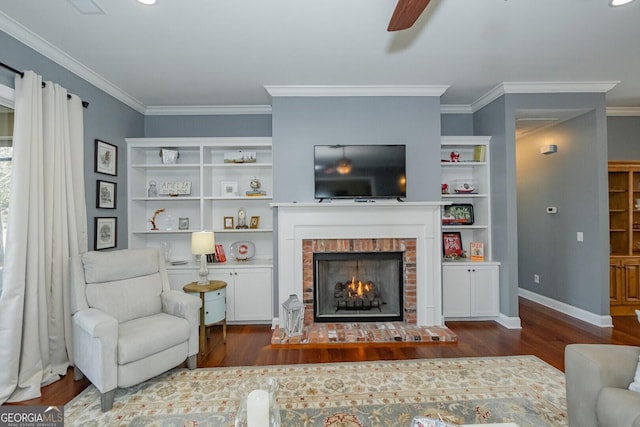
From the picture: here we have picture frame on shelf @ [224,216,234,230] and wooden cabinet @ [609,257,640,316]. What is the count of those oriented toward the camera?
2

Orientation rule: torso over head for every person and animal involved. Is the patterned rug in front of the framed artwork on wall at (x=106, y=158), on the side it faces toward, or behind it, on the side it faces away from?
in front

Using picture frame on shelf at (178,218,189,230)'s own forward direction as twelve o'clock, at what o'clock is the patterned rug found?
The patterned rug is roughly at 11 o'clock from the picture frame on shelf.

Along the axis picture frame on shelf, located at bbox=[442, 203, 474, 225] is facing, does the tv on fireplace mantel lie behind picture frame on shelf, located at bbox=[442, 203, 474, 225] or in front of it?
in front

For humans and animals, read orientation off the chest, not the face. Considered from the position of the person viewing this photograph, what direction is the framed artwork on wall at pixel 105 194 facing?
facing the viewer and to the right of the viewer

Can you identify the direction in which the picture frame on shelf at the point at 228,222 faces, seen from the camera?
facing the viewer

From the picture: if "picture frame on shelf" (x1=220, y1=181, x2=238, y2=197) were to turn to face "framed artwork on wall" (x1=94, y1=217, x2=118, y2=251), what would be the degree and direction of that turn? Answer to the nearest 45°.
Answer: approximately 90° to its right

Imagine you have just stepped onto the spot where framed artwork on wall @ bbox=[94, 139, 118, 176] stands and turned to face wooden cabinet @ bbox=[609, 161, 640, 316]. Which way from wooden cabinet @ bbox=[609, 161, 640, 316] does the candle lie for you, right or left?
right

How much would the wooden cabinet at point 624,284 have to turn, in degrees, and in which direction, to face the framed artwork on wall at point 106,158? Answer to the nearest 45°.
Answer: approximately 45° to its right

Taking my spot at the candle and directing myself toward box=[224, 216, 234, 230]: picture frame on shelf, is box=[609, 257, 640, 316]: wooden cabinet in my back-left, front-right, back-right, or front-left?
front-right

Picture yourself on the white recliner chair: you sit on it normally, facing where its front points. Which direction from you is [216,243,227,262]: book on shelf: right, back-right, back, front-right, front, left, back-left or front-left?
left

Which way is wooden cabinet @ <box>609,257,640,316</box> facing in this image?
toward the camera

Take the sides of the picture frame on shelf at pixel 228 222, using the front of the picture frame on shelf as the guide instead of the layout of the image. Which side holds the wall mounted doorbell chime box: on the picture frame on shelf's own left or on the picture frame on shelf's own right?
on the picture frame on shelf's own left

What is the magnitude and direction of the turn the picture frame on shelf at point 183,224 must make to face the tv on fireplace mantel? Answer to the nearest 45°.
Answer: approximately 45° to its left
